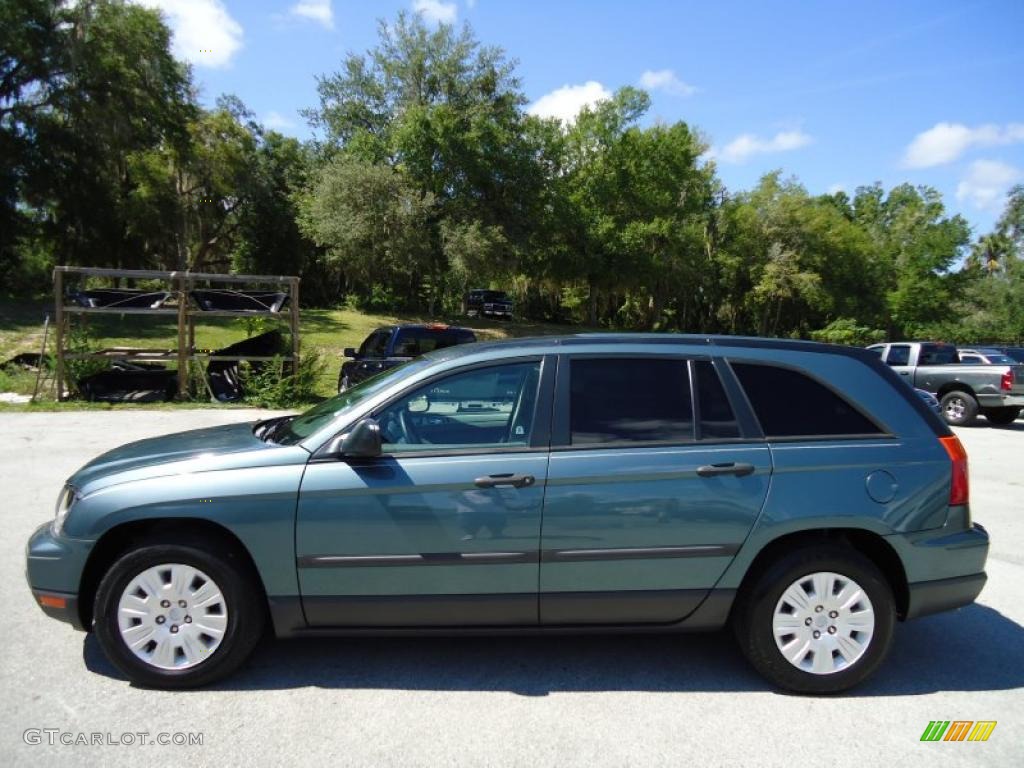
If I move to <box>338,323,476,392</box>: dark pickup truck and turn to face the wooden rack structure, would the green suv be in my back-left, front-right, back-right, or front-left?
back-left

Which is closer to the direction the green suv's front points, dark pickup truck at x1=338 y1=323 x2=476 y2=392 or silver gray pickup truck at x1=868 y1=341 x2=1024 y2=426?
the dark pickup truck

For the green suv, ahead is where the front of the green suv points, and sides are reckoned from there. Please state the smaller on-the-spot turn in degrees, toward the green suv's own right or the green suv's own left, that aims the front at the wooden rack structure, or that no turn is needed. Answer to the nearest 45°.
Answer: approximately 45° to the green suv's own right

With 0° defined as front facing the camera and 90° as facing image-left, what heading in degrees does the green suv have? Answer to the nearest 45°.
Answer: approximately 90°

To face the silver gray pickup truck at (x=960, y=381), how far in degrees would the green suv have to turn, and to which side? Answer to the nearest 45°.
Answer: approximately 135° to its right
